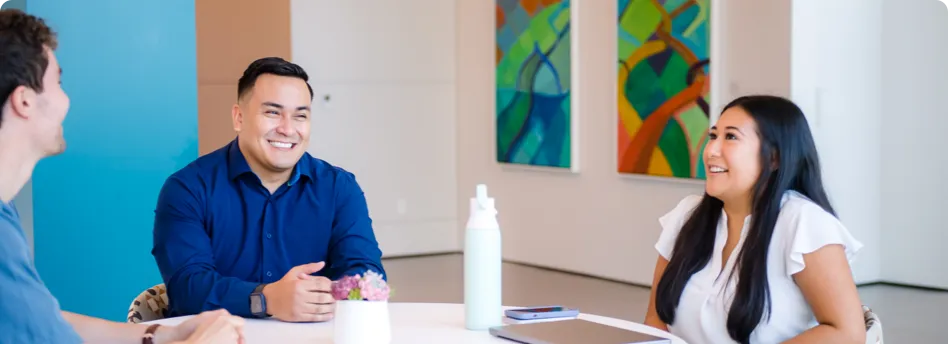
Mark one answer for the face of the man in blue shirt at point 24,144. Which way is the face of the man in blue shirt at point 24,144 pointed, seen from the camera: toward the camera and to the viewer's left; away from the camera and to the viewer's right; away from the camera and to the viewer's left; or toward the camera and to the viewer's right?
away from the camera and to the viewer's right

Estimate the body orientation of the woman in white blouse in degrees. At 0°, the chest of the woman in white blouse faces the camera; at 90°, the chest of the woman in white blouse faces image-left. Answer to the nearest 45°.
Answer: approximately 45°

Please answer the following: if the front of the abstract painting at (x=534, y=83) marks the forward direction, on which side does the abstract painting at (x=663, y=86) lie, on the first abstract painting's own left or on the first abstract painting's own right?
on the first abstract painting's own left

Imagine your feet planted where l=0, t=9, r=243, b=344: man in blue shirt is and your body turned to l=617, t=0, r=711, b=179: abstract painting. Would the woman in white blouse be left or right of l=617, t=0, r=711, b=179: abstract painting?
right

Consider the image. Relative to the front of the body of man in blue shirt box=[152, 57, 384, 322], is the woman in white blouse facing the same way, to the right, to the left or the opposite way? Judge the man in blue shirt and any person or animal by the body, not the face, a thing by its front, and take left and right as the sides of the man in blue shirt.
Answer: to the right

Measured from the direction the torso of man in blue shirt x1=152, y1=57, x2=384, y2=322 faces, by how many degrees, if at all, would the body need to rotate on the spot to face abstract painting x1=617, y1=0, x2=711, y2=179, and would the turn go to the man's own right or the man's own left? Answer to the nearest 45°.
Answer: approximately 135° to the man's own left
